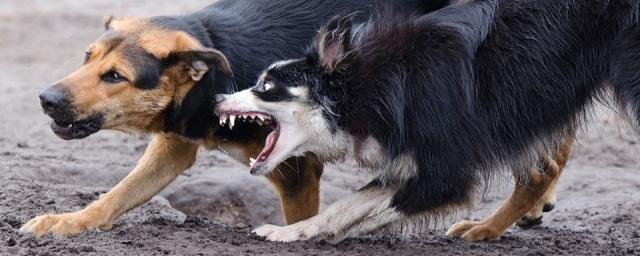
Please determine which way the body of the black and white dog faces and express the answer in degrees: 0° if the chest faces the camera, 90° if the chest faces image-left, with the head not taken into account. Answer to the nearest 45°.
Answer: approximately 90°
